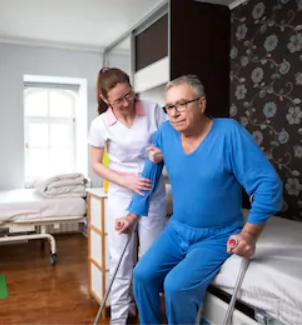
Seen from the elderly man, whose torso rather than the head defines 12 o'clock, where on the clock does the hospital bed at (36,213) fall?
The hospital bed is roughly at 3 o'clock from the elderly man.

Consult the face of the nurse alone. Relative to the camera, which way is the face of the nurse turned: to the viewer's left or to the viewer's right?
to the viewer's right

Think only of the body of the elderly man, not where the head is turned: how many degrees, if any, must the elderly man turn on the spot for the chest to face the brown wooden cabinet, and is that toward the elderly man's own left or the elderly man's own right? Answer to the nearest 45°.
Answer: approximately 135° to the elderly man's own right
